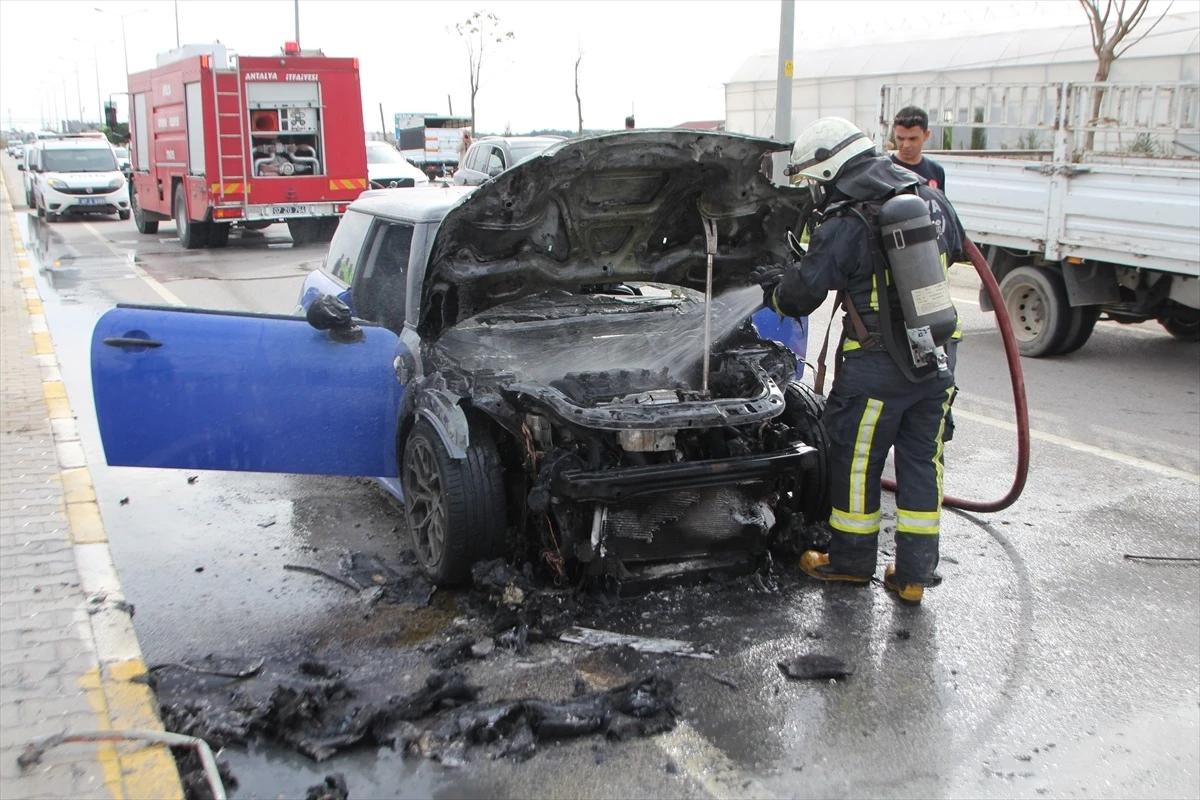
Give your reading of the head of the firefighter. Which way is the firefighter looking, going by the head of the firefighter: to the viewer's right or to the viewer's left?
to the viewer's left

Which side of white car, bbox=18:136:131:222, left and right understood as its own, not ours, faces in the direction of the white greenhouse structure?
left

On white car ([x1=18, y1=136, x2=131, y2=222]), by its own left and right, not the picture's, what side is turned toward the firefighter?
front

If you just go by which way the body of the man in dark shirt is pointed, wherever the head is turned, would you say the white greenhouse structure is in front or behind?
behind

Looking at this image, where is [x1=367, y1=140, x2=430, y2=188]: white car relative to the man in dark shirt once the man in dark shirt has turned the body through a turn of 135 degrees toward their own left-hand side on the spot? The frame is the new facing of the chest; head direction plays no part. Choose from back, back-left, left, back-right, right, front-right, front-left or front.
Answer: back-left

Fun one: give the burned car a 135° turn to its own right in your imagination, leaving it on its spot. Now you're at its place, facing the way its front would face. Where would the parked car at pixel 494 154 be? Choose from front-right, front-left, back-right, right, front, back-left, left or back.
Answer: right

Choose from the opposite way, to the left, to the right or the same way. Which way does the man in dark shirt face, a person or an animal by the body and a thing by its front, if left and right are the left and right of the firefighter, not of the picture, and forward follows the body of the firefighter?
to the left

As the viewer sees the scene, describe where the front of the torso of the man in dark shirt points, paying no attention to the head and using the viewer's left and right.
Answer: facing the viewer and to the left of the viewer

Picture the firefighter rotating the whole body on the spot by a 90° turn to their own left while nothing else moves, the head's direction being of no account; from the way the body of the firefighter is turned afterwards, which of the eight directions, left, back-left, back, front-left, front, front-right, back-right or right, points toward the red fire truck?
right

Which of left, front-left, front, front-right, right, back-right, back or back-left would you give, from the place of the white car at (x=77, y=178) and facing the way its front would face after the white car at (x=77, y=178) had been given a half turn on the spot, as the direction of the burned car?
back

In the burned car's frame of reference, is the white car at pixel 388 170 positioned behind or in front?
behind

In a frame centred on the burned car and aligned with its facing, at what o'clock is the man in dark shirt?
The man in dark shirt is roughly at 9 o'clock from the burned car.

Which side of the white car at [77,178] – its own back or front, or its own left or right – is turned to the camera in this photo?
front

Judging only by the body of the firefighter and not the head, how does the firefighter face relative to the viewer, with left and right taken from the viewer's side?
facing away from the viewer and to the left of the viewer

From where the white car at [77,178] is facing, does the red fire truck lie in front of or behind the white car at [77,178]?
in front

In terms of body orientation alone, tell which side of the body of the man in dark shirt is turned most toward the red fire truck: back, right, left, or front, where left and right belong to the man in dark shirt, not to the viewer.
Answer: right

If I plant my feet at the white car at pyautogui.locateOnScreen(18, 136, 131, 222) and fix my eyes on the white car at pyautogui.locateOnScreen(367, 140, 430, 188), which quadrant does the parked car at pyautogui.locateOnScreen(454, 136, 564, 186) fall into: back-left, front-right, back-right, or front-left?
front-right
